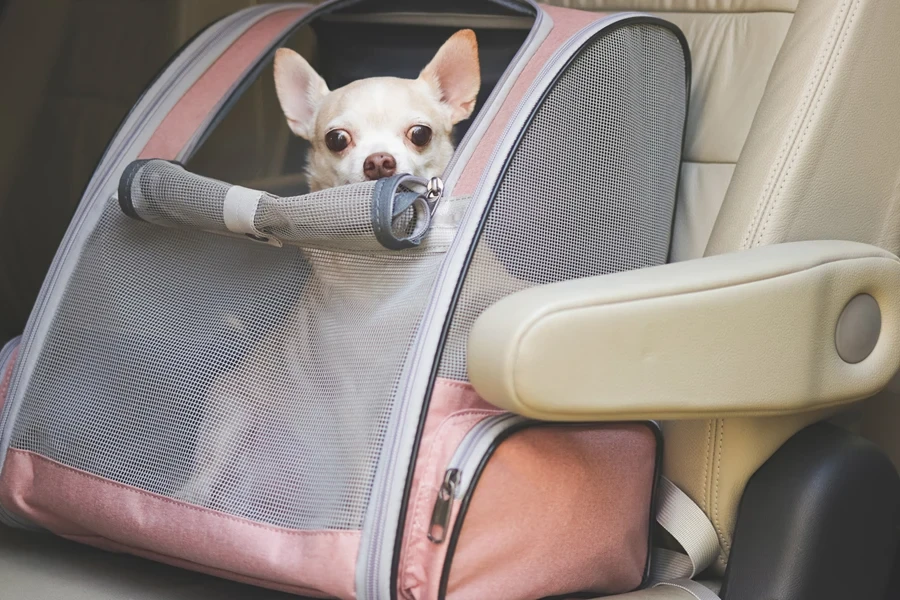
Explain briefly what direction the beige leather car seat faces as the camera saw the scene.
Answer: facing the viewer and to the left of the viewer

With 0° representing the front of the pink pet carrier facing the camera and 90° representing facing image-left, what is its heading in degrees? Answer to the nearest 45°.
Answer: approximately 45°
